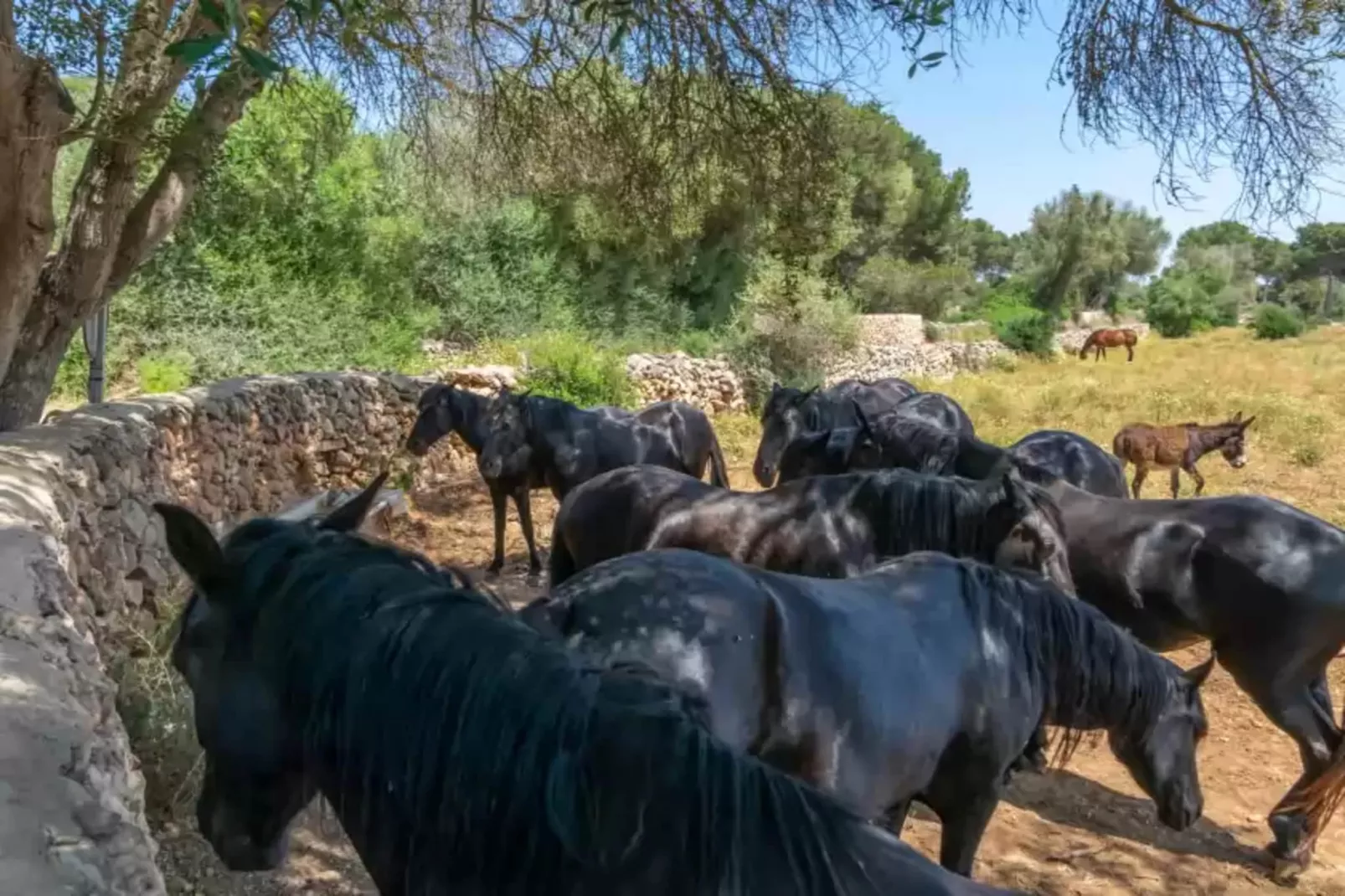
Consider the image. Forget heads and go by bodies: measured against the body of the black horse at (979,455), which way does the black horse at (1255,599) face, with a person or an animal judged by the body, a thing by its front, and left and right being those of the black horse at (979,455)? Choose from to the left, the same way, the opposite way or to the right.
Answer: the same way

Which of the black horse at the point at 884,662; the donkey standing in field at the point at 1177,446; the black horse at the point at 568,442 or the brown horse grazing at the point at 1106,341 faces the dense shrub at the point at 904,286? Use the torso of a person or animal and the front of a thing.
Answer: the brown horse grazing at the point at 1106,341

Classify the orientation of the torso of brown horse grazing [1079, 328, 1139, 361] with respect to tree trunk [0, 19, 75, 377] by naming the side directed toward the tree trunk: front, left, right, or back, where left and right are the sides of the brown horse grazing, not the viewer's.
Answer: left

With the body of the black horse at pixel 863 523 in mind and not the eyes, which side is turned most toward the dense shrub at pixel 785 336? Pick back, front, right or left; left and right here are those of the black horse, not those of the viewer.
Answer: left

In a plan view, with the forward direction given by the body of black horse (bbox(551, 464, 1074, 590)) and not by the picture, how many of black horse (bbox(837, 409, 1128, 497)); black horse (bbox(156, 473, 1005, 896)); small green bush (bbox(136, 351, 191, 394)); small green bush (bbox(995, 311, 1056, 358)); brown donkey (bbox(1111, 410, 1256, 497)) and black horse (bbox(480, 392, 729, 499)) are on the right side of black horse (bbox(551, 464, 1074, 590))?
1

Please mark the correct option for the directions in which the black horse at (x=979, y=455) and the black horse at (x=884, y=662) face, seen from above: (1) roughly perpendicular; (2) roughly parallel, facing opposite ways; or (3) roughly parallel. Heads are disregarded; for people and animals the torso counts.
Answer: roughly parallel, facing opposite ways

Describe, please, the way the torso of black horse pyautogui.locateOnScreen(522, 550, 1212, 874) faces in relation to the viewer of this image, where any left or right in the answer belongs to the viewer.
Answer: facing to the right of the viewer

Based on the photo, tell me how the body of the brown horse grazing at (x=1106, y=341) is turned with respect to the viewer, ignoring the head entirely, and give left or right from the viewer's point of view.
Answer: facing to the left of the viewer

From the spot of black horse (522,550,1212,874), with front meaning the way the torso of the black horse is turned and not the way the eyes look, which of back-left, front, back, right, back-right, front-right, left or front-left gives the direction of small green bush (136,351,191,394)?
back-left

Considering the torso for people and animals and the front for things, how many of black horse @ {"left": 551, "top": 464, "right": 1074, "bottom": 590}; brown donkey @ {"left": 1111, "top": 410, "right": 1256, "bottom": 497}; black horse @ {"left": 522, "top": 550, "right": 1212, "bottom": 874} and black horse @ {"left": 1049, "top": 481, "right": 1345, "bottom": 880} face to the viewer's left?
1

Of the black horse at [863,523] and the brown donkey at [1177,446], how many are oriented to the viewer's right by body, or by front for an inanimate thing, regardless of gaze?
2

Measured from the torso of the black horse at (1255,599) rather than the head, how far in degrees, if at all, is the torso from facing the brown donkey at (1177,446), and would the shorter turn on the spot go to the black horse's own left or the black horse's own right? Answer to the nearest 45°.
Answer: approximately 90° to the black horse's own right

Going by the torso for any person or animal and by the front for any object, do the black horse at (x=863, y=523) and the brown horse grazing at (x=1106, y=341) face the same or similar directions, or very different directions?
very different directions

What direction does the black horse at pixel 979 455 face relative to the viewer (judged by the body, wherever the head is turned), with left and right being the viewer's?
facing to the left of the viewer

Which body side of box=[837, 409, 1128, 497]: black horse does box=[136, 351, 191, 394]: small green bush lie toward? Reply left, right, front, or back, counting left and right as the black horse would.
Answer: front

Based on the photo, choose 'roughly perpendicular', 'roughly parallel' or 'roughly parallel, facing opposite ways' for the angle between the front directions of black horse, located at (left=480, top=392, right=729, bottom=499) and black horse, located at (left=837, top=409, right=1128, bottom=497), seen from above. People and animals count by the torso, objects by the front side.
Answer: roughly parallel

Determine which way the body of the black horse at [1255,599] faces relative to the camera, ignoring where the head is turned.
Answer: to the viewer's left

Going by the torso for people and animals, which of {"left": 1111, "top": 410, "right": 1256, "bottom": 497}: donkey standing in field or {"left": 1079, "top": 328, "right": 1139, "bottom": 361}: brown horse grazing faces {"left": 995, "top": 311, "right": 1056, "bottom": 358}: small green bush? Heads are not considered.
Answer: {"left": 1079, "top": 328, "right": 1139, "bottom": 361}: brown horse grazing

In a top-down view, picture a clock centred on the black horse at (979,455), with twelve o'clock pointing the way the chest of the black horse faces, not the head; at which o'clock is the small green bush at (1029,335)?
The small green bush is roughly at 3 o'clock from the black horse.

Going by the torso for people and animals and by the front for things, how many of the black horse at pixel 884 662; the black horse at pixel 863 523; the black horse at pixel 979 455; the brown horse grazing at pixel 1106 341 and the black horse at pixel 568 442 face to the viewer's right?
2
